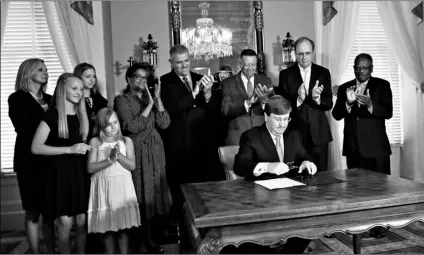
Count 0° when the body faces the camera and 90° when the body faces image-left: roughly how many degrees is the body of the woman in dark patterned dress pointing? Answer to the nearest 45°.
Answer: approximately 315°

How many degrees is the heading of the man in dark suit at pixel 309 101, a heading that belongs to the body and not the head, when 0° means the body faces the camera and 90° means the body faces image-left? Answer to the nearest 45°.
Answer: approximately 0°

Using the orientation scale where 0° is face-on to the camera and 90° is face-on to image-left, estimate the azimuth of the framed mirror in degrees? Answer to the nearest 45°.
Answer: approximately 0°

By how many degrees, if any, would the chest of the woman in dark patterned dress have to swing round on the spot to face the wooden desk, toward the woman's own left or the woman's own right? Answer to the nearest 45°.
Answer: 0° — they already face it

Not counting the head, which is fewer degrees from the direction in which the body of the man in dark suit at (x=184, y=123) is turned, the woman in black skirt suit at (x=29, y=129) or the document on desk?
the document on desk

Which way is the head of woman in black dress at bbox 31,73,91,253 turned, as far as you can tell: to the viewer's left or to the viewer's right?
to the viewer's right

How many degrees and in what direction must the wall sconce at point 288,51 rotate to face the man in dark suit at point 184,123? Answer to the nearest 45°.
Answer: approximately 45° to its right

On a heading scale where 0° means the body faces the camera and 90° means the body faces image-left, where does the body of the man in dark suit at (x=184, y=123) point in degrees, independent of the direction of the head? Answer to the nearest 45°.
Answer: approximately 315°

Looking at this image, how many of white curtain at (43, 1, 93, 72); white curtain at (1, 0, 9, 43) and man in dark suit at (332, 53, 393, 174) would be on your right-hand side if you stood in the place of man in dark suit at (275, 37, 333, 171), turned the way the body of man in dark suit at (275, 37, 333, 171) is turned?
2

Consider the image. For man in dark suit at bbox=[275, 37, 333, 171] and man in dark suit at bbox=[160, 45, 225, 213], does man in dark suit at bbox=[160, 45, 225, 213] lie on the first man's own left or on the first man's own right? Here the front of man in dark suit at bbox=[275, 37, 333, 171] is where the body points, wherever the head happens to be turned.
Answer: on the first man's own right

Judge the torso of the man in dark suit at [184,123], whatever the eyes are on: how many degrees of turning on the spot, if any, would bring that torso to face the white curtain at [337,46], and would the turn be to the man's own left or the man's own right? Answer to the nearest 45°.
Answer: approximately 90° to the man's own left
